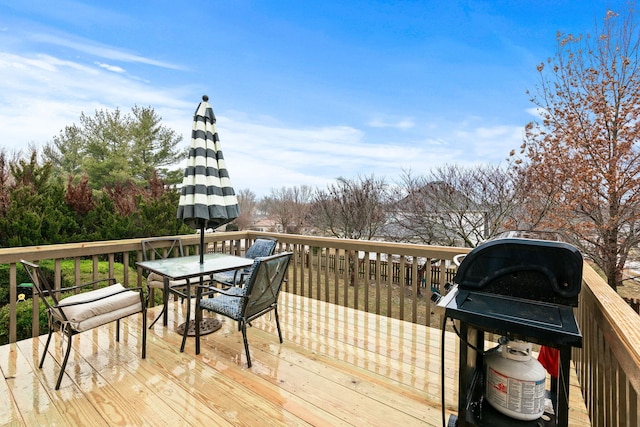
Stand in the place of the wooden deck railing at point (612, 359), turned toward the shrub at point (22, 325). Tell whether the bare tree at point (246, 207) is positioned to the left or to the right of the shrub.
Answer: right

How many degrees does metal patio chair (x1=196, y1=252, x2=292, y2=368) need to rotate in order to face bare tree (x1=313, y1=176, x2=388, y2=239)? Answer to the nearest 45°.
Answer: approximately 90° to its right

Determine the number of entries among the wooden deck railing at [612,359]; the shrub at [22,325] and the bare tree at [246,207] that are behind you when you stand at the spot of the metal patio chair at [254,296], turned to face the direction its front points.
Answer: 1

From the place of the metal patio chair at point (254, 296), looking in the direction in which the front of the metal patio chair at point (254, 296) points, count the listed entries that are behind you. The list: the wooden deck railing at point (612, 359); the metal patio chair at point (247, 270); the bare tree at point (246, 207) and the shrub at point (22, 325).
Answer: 1

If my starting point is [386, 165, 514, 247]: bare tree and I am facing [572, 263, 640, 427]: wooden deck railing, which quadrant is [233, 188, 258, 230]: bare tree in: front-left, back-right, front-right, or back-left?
back-right

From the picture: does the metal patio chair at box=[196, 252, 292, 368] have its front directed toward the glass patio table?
yes

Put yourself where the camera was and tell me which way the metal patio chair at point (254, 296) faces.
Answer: facing away from the viewer and to the left of the viewer

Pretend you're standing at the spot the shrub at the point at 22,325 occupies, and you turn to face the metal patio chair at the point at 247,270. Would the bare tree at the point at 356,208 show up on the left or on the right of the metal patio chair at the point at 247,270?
left

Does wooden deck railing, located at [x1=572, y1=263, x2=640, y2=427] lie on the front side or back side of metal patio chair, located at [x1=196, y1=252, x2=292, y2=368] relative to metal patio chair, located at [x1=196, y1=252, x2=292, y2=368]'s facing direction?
on the back side

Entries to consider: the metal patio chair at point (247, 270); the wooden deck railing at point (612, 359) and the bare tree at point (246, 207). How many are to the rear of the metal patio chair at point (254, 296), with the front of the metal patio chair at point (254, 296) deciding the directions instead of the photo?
1

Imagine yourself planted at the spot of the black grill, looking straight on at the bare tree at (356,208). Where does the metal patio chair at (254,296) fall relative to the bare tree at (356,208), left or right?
left

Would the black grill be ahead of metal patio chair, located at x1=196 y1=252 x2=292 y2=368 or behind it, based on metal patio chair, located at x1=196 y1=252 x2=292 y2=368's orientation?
behind

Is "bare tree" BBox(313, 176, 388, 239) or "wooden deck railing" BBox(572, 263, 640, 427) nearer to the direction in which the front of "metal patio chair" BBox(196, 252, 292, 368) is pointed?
the bare tree

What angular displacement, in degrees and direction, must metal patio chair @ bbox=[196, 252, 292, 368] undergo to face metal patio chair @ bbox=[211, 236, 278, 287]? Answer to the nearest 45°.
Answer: approximately 45° to its right

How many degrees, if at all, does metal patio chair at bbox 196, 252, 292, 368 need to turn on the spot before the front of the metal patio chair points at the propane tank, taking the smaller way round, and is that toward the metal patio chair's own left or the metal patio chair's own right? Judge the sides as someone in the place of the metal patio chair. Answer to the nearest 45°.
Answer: approximately 180°
